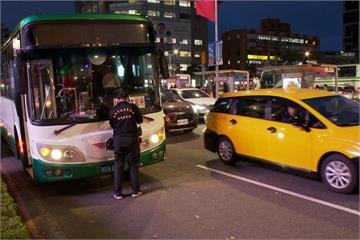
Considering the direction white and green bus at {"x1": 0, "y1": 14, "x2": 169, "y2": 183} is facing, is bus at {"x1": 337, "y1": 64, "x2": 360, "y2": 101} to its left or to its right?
on its left

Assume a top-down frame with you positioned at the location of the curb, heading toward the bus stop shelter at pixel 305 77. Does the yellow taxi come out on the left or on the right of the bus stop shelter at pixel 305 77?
right

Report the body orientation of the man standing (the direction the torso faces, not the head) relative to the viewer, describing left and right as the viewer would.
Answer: facing away from the viewer

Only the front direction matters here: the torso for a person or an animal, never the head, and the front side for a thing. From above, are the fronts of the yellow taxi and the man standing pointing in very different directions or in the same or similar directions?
very different directions

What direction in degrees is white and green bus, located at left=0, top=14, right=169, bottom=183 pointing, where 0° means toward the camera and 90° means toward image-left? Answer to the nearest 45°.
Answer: approximately 315°

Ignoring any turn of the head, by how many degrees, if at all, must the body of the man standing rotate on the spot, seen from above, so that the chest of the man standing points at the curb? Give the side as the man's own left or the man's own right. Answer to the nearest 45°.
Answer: approximately 90° to the man's own left
